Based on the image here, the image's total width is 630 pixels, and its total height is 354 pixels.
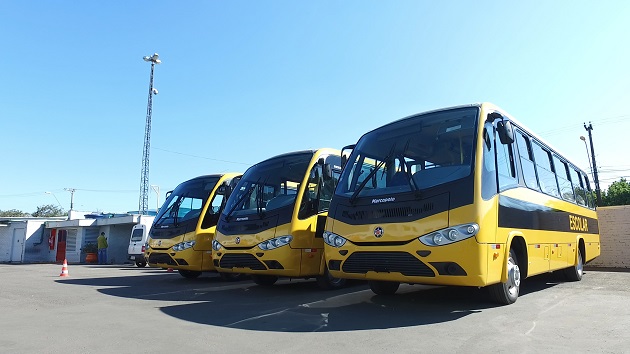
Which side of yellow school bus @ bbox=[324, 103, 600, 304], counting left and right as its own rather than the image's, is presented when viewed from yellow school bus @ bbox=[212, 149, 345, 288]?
right

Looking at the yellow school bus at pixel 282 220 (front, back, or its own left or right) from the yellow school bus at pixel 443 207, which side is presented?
left

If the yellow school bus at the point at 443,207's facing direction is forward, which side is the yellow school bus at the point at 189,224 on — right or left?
on its right

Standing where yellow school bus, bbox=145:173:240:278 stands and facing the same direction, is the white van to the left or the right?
on its right

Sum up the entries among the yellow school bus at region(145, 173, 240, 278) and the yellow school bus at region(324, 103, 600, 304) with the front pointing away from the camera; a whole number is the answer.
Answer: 0

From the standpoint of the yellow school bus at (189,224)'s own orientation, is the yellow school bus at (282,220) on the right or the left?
on its left

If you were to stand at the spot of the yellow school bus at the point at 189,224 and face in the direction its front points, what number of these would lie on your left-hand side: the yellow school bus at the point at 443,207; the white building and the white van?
1

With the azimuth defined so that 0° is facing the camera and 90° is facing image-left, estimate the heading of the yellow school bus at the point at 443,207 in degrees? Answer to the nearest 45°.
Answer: approximately 45°

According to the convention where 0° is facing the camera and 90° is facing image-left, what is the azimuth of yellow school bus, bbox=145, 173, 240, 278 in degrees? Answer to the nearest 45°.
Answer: approximately 45°

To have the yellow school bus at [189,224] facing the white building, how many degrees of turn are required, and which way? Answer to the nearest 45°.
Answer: approximately 135° to its right

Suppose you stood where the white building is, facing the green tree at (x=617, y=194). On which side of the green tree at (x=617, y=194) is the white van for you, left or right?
right
